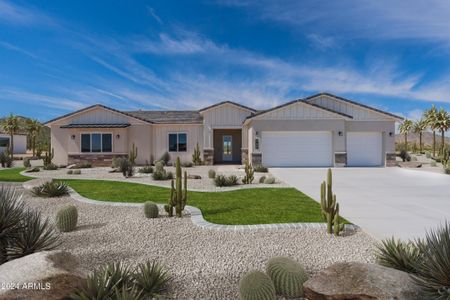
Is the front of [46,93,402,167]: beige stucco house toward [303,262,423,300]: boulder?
yes

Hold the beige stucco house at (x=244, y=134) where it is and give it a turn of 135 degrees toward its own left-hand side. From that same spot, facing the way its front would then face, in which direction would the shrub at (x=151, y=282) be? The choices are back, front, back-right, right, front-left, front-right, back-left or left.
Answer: back-right

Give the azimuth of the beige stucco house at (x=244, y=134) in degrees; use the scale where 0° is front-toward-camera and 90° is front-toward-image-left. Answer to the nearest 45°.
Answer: approximately 0°

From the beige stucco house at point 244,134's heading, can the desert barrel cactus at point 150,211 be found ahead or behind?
ahead

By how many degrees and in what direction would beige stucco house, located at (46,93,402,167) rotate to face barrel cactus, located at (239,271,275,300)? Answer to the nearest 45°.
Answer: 0° — it already faces it

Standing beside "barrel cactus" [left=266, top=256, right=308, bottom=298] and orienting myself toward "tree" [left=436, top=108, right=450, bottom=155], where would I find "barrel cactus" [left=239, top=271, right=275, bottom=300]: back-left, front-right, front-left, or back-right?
back-left

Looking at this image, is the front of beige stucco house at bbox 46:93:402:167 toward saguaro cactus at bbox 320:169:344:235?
yes

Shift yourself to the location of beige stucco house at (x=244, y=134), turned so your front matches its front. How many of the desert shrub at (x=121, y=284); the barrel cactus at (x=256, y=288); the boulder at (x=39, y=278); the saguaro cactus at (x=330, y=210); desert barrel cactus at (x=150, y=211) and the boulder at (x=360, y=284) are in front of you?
6

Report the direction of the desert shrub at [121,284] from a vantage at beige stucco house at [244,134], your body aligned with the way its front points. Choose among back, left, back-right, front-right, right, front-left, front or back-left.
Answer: front

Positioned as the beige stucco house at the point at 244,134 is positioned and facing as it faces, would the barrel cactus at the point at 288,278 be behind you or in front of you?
in front

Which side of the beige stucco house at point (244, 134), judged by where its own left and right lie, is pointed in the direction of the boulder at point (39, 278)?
front

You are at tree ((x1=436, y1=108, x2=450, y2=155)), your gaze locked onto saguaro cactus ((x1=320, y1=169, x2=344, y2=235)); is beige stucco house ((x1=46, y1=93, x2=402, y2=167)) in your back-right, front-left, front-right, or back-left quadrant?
front-right

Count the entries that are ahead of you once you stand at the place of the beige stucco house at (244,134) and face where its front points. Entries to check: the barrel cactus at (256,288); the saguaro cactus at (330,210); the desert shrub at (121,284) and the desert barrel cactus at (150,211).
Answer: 4

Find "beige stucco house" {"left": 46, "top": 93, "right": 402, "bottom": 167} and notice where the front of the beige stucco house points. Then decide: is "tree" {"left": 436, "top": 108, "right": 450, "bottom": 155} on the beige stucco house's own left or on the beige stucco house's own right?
on the beige stucco house's own left

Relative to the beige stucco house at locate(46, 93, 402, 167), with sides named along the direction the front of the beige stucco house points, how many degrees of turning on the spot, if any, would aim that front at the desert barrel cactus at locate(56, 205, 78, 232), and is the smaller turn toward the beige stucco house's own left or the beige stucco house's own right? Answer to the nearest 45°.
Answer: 0° — it already faces it
